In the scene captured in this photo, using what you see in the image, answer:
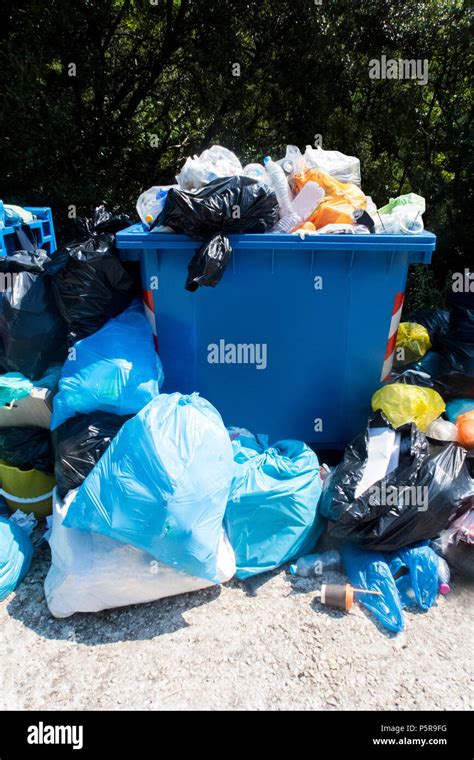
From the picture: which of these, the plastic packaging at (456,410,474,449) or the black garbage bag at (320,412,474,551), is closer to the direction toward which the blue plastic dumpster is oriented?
the black garbage bag

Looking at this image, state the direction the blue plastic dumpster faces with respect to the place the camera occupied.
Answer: facing the viewer

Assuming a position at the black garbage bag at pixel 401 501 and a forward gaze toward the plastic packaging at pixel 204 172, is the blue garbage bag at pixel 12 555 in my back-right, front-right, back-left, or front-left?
front-left

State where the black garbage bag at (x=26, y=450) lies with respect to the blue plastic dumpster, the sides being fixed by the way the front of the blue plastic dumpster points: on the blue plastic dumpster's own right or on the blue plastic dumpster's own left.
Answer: on the blue plastic dumpster's own right

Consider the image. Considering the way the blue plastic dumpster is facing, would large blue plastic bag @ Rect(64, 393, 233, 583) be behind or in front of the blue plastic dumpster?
in front

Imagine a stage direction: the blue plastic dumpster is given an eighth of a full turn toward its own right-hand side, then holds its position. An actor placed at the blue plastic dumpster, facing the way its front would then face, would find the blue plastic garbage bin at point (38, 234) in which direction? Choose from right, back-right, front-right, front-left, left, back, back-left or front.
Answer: right

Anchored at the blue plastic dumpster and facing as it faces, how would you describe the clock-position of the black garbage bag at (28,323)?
The black garbage bag is roughly at 3 o'clock from the blue plastic dumpster.

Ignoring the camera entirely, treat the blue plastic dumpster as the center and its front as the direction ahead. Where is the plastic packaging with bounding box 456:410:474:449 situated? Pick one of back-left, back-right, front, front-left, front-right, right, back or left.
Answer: left
